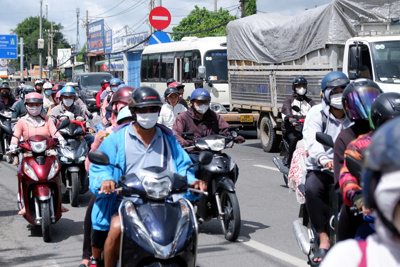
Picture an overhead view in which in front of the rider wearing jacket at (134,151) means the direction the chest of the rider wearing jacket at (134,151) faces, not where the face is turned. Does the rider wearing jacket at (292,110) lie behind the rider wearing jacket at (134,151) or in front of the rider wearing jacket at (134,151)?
behind

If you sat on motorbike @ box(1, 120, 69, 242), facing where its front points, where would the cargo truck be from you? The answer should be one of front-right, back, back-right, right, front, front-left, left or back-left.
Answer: back-left

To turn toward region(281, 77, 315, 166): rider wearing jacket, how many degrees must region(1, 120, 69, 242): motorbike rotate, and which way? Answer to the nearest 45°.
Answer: approximately 135° to its left

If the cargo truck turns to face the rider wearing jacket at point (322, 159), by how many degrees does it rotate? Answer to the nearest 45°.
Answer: approximately 45° to its right

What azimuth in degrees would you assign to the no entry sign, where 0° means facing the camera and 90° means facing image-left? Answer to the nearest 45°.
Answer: approximately 0°

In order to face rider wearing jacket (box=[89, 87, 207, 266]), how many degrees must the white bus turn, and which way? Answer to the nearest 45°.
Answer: approximately 45° to its right
